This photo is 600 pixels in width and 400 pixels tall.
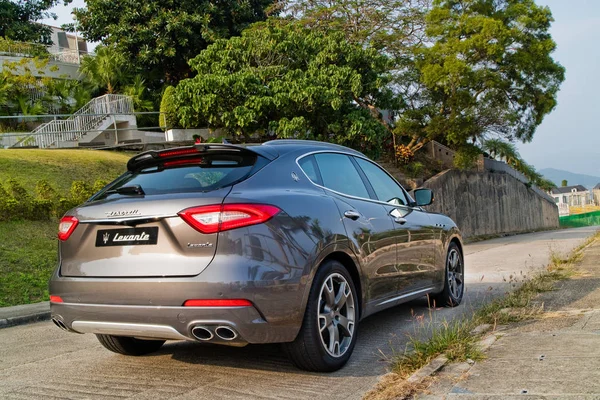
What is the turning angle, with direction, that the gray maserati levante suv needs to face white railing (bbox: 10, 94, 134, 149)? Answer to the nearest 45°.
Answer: approximately 45° to its left

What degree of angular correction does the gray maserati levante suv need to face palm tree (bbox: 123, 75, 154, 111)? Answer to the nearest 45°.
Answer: approximately 45° to its left

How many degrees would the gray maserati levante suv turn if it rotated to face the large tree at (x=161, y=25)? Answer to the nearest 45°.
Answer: approximately 45° to its left

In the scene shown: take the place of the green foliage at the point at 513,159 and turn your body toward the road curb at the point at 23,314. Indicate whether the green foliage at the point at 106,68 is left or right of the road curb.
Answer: right

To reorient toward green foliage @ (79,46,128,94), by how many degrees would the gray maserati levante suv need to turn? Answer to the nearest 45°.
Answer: approximately 45° to its left

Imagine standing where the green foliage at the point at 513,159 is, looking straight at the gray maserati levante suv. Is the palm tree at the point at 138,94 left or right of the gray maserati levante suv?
right

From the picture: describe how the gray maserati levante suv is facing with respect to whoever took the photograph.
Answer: facing away from the viewer and to the right of the viewer

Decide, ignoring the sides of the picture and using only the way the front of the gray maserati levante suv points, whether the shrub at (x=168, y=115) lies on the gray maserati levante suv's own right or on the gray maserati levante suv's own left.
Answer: on the gray maserati levante suv's own left
